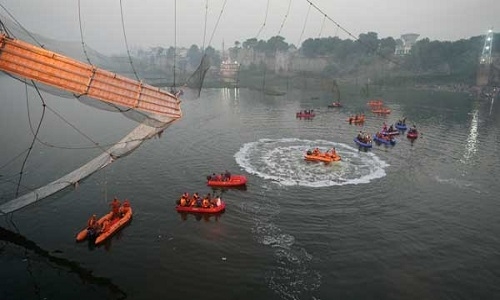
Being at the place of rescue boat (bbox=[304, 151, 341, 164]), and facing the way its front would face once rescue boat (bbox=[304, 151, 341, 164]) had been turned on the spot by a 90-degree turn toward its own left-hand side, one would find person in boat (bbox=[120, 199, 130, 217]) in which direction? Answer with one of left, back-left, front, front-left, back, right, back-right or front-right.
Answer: back-left

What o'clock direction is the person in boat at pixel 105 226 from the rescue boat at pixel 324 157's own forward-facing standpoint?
The person in boat is roughly at 4 o'clock from the rescue boat.

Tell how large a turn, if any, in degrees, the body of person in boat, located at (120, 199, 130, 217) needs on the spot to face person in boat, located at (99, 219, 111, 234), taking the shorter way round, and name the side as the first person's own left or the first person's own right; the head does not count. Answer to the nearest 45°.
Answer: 0° — they already face them

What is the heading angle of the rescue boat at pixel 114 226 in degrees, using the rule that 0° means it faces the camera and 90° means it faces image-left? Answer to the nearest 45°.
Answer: approximately 225°

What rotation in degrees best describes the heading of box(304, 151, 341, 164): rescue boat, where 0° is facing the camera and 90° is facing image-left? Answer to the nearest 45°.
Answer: approximately 270°
